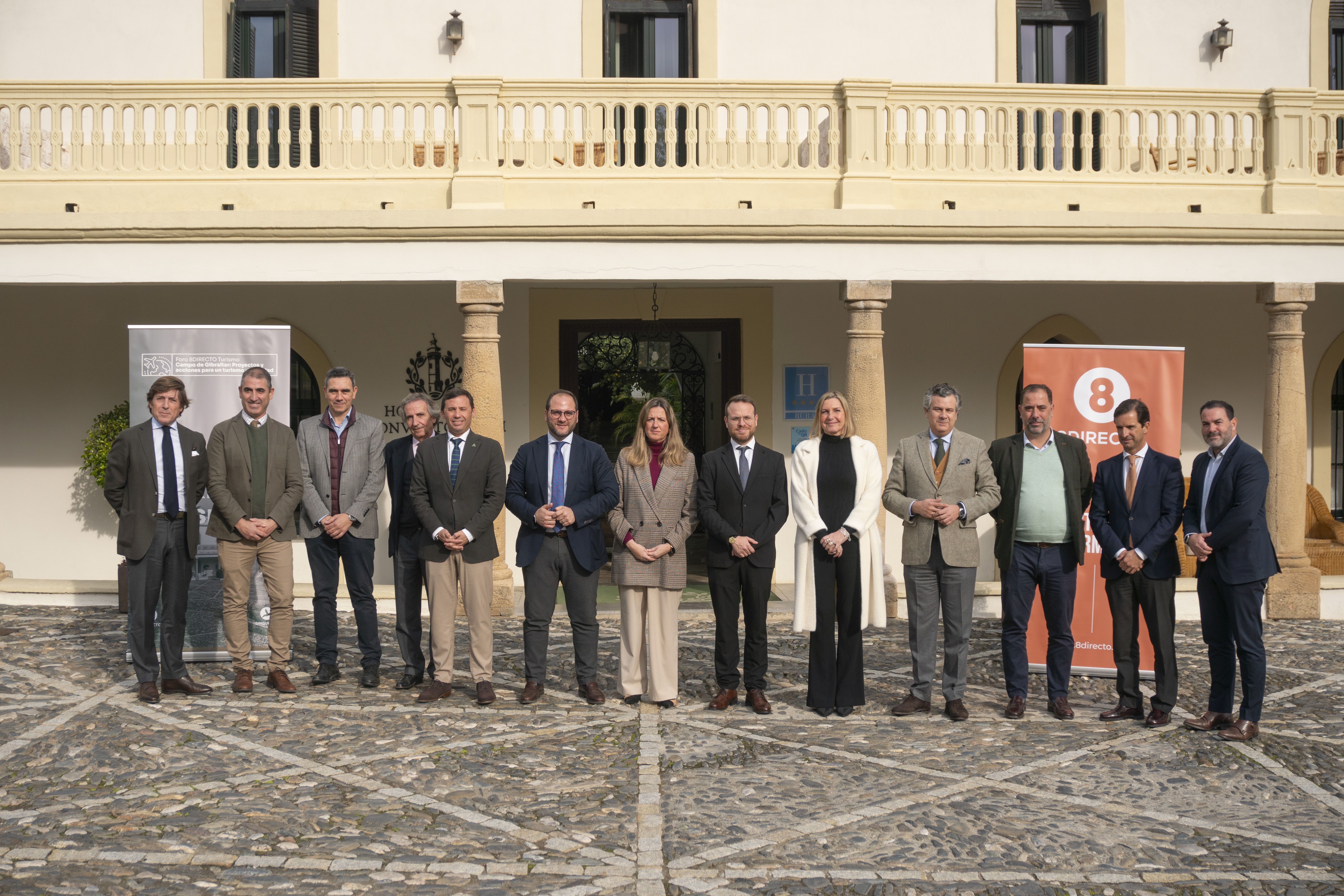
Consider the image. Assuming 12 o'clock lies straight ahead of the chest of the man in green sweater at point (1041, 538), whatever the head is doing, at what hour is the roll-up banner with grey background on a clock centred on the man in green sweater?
The roll-up banner with grey background is roughly at 3 o'clock from the man in green sweater.

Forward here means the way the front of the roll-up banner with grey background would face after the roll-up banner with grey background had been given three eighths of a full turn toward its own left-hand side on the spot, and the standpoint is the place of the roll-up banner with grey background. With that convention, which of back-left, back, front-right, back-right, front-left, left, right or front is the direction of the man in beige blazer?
right

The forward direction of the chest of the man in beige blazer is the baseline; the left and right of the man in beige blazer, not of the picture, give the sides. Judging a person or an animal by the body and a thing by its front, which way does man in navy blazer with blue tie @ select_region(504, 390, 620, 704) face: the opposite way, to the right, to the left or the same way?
the same way

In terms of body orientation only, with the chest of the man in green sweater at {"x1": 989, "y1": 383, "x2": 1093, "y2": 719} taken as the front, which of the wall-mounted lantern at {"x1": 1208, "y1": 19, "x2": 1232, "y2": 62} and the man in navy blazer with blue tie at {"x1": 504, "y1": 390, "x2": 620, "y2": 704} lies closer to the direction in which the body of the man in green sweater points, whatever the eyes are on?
the man in navy blazer with blue tie

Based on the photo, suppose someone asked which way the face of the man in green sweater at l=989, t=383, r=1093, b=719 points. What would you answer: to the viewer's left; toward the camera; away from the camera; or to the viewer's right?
toward the camera

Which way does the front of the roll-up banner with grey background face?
toward the camera

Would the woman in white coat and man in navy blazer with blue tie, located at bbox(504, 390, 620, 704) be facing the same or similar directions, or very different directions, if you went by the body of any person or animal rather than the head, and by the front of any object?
same or similar directions

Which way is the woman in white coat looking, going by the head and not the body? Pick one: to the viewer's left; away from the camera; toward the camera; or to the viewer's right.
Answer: toward the camera

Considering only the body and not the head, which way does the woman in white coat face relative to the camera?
toward the camera

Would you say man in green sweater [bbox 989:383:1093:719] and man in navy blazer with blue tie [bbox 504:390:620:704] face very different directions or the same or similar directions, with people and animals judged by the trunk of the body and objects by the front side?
same or similar directions

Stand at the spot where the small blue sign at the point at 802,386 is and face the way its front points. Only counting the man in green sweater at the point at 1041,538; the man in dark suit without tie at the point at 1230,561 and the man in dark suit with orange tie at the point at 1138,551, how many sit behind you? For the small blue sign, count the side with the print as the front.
0

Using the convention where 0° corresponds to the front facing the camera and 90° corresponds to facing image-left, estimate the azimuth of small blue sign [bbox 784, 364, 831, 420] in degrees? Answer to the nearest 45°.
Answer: approximately 0°

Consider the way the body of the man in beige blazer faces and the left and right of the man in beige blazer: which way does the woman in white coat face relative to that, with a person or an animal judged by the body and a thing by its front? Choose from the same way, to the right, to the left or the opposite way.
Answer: the same way

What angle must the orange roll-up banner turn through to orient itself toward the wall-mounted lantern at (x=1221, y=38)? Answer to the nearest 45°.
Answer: approximately 180°
